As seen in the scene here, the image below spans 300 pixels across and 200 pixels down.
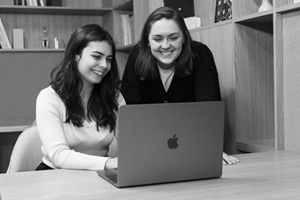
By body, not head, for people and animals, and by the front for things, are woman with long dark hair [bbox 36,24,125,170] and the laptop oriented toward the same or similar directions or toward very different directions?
very different directions

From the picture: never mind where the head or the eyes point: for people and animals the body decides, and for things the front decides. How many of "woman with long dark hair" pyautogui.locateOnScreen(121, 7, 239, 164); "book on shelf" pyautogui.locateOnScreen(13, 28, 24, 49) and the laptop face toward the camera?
2

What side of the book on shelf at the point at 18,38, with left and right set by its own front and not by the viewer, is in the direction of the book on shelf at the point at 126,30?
left

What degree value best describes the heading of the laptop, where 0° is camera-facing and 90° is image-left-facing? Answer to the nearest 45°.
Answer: approximately 135°

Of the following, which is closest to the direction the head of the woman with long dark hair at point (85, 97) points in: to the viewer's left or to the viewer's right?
to the viewer's right

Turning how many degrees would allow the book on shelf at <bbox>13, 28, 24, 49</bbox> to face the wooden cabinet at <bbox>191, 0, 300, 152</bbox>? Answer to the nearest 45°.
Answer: approximately 45° to its left

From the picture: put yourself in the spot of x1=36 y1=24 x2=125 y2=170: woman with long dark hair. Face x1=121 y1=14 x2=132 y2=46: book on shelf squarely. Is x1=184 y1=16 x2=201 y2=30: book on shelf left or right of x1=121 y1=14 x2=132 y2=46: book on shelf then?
right
